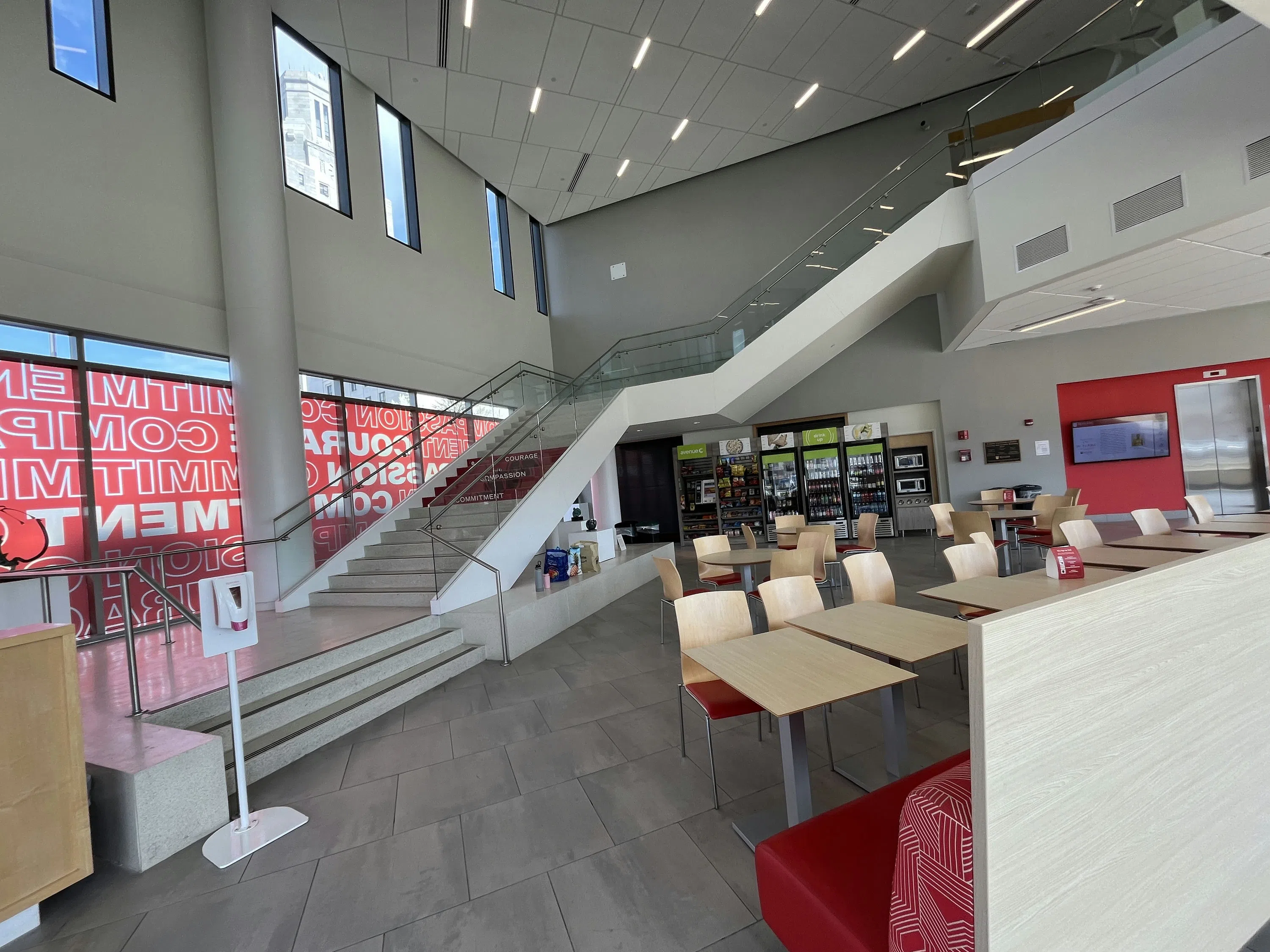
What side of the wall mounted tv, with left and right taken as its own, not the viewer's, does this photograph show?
front

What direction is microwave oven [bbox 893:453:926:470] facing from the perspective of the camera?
toward the camera

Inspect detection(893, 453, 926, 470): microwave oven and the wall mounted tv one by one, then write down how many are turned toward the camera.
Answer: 2

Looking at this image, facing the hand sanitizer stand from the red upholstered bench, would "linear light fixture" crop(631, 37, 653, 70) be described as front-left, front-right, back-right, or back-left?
front-right

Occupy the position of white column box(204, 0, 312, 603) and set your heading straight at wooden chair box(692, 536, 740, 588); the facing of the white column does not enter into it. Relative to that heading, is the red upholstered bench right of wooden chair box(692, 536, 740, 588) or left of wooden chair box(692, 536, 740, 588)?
right

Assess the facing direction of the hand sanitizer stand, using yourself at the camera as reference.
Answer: facing the viewer and to the right of the viewer

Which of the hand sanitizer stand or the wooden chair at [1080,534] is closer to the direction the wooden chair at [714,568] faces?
the wooden chair

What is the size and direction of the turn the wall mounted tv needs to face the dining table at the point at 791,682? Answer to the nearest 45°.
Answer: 0° — it already faces it

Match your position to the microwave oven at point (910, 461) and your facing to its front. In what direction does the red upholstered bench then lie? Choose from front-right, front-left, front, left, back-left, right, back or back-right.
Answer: front

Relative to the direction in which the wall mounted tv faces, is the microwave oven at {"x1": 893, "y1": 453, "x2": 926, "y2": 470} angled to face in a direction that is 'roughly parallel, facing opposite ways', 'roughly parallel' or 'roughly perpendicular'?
roughly parallel

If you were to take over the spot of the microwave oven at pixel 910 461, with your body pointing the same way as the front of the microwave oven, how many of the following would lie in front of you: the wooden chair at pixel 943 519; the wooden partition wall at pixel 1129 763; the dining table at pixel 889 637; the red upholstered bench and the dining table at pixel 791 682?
5

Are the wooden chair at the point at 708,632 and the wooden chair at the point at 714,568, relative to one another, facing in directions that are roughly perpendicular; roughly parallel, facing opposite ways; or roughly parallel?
roughly parallel
